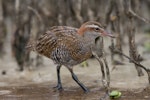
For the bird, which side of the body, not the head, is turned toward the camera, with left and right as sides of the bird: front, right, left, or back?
right
